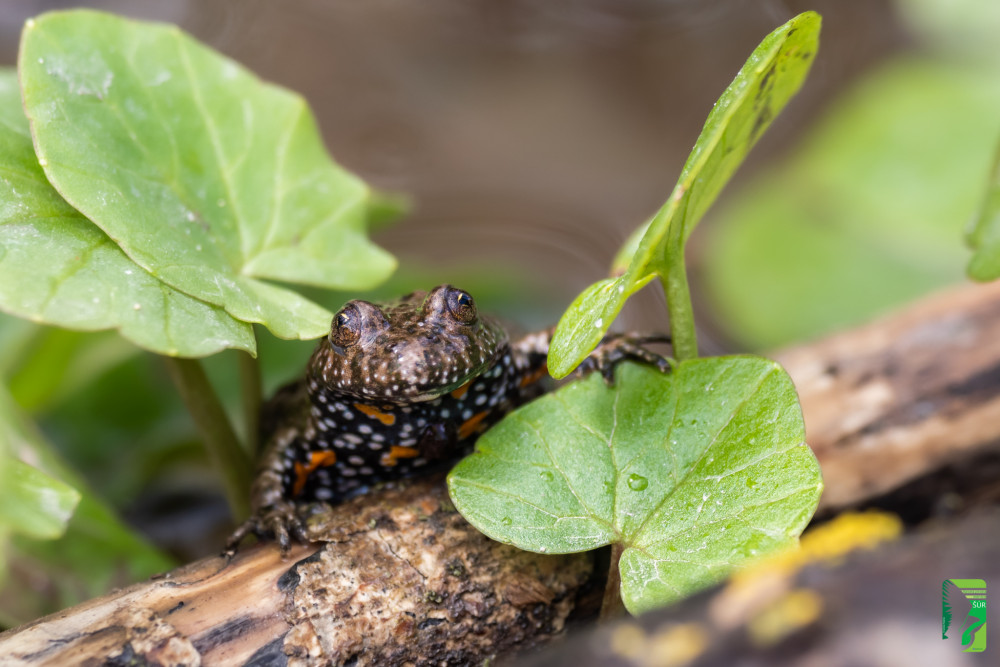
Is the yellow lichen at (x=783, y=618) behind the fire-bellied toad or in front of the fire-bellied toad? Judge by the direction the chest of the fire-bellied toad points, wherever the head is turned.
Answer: in front

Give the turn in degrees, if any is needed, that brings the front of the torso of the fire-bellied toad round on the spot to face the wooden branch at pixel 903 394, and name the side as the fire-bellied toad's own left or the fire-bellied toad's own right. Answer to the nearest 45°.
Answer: approximately 90° to the fire-bellied toad's own left

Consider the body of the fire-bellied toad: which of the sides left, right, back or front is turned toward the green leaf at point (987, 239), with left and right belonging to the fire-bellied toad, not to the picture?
left

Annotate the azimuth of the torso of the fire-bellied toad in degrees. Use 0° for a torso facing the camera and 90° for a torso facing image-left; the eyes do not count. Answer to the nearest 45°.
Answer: approximately 0°
